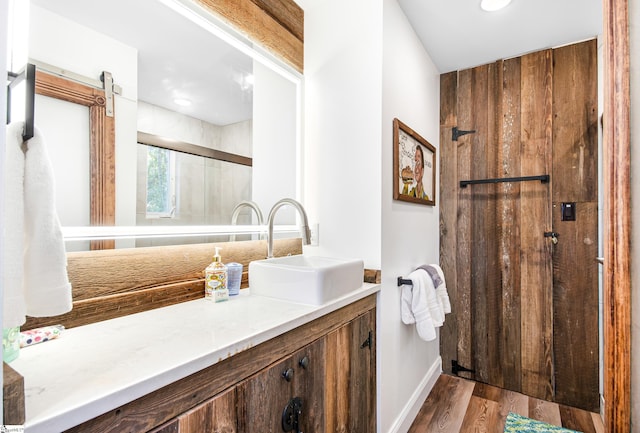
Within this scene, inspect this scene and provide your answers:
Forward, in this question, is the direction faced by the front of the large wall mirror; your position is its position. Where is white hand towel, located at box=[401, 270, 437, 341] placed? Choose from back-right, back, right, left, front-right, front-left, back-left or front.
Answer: front-left

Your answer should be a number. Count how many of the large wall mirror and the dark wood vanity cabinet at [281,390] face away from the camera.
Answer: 0

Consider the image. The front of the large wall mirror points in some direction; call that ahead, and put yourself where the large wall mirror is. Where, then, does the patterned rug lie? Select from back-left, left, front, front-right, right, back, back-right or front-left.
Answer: front-left

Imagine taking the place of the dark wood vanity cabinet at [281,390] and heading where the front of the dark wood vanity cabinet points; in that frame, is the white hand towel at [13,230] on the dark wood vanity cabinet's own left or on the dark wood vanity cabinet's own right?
on the dark wood vanity cabinet's own right

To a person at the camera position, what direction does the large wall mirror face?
facing the viewer and to the right of the viewer

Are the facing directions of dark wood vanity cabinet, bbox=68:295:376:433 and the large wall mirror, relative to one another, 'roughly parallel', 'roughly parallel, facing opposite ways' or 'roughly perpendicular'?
roughly parallel
